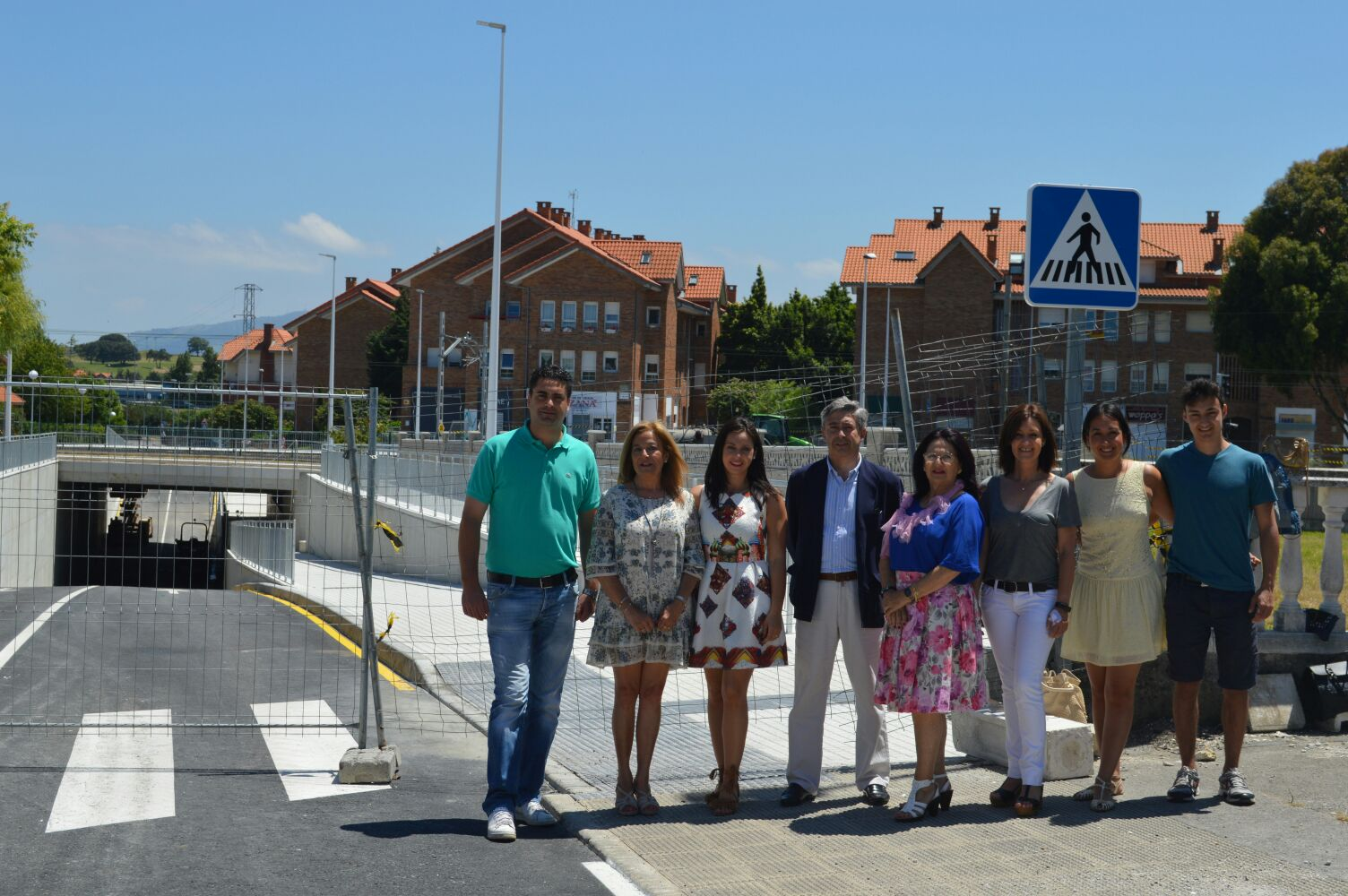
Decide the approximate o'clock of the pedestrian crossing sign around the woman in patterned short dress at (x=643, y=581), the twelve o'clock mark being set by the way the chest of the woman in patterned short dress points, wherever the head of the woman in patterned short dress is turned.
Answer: The pedestrian crossing sign is roughly at 8 o'clock from the woman in patterned short dress.

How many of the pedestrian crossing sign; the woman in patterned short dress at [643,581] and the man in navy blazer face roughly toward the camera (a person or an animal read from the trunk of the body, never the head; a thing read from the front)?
3

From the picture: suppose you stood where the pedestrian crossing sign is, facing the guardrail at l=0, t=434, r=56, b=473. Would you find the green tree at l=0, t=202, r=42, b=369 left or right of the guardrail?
right

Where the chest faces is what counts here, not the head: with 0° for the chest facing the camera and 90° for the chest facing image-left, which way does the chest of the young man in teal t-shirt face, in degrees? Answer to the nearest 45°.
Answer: approximately 0°

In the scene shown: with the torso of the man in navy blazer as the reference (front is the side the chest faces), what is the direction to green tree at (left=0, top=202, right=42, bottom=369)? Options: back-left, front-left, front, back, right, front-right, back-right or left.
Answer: back-right

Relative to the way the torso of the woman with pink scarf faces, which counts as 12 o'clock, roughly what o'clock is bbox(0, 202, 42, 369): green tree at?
The green tree is roughly at 3 o'clock from the woman with pink scarf.

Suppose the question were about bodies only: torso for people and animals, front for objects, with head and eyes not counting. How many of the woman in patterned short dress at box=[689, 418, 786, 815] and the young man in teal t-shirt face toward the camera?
2

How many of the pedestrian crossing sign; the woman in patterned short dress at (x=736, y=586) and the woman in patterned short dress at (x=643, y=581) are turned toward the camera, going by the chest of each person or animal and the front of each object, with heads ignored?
3
